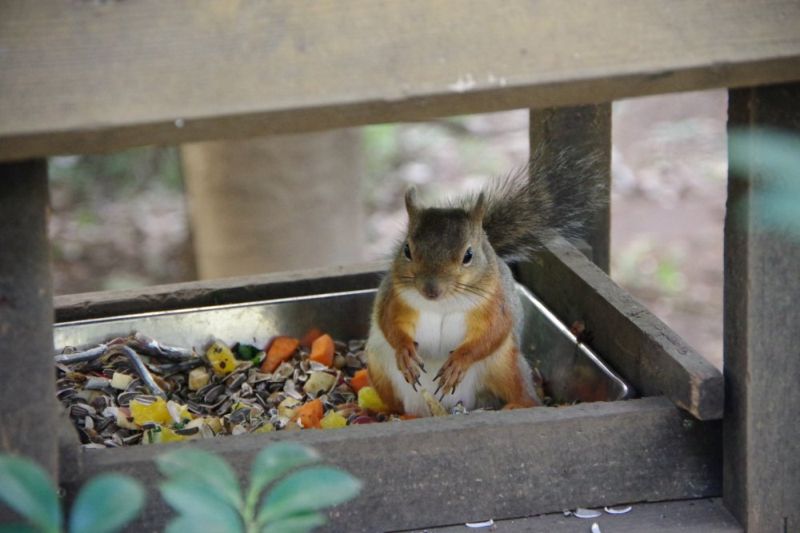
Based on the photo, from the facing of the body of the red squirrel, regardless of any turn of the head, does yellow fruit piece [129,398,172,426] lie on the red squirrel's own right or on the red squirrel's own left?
on the red squirrel's own right

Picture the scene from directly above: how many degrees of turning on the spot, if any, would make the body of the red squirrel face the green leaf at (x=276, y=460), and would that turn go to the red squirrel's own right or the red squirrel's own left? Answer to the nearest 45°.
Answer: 0° — it already faces it

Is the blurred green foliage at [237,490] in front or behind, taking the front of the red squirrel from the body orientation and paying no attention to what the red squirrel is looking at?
in front

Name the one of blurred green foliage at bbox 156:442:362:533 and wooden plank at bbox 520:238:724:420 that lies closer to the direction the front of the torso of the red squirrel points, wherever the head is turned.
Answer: the blurred green foliage

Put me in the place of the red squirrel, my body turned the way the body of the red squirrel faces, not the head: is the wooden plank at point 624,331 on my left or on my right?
on my left

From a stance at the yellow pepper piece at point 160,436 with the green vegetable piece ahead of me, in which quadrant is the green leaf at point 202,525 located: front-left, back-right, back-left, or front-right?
back-right

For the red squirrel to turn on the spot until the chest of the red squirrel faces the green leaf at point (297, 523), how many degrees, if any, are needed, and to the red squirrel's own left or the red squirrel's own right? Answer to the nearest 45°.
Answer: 0° — it already faces it

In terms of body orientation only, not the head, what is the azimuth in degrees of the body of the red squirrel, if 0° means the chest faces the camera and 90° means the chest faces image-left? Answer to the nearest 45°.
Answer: approximately 0°

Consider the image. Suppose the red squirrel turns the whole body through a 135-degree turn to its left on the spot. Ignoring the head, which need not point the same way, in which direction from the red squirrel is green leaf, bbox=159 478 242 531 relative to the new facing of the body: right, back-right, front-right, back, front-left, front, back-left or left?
back-right

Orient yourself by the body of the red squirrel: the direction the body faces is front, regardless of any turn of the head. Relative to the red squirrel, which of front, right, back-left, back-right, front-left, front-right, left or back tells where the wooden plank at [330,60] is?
front

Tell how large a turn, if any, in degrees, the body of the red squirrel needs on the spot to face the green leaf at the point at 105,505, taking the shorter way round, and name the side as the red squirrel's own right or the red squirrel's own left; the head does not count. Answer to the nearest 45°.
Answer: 0° — it already faces it
